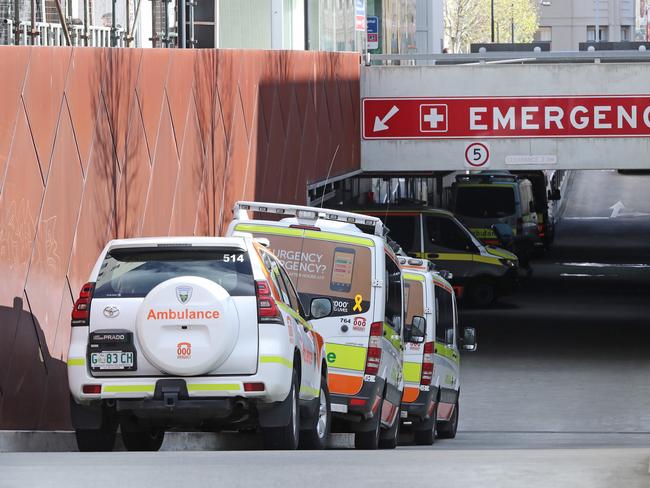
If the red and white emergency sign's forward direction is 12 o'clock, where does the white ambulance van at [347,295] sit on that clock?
The white ambulance van is roughly at 12 o'clock from the red and white emergency sign.

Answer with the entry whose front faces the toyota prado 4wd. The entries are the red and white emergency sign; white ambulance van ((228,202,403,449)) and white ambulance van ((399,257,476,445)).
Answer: the red and white emergency sign

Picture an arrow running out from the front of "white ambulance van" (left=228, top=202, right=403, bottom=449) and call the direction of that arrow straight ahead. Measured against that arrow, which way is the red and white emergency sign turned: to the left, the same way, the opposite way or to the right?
the opposite way

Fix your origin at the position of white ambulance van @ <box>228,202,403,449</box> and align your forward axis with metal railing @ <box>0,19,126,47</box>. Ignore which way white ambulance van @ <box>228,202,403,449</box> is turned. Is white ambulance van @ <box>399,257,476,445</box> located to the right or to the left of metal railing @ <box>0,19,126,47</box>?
right

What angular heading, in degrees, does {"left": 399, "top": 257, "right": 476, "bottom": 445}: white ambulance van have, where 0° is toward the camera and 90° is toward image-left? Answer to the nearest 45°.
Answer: approximately 180°

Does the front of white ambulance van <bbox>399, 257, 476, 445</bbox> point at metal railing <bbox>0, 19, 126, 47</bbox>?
no

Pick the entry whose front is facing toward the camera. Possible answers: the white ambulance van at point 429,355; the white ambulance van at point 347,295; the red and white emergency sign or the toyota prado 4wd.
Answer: the red and white emergency sign

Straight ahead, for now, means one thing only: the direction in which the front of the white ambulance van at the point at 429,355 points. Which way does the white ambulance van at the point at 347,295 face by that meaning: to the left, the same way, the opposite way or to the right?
the same way

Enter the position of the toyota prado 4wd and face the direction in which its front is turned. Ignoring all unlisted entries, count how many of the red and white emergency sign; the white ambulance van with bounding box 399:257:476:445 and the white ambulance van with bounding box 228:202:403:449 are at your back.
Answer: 0

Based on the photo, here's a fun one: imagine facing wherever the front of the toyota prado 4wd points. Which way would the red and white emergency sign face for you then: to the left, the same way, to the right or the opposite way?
the opposite way

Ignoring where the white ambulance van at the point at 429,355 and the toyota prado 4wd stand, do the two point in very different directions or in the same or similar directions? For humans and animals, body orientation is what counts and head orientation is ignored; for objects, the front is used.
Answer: same or similar directions

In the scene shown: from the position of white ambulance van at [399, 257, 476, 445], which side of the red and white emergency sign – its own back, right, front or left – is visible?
front

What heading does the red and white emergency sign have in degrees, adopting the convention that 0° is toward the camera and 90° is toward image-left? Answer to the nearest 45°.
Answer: approximately 0°

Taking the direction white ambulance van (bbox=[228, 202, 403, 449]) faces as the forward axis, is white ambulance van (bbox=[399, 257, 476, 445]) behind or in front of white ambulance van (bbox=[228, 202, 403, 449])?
in front

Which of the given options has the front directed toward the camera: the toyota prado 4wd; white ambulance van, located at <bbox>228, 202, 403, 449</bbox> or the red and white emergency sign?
the red and white emergency sign

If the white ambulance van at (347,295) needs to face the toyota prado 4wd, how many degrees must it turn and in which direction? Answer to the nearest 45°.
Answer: approximately 180°

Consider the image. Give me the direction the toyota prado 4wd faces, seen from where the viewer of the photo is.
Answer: facing away from the viewer

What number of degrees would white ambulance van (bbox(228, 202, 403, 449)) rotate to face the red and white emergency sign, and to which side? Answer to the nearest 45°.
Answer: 0° — it already faces it

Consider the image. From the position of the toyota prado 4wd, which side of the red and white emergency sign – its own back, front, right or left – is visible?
front

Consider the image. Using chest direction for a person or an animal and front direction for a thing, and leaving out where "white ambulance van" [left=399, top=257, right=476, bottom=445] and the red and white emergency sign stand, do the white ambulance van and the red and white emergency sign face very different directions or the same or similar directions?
very different directions

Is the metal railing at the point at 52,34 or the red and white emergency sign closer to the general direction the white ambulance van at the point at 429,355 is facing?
the red and white emergency sign

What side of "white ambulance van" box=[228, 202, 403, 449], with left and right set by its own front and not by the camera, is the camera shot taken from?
back

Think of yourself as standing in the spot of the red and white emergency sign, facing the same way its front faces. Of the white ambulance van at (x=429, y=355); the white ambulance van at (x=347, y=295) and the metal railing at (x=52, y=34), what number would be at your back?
0

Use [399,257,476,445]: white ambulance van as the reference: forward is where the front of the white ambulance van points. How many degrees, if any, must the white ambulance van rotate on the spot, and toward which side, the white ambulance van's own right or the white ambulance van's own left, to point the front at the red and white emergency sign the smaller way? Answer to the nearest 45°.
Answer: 0° — it already faces it
